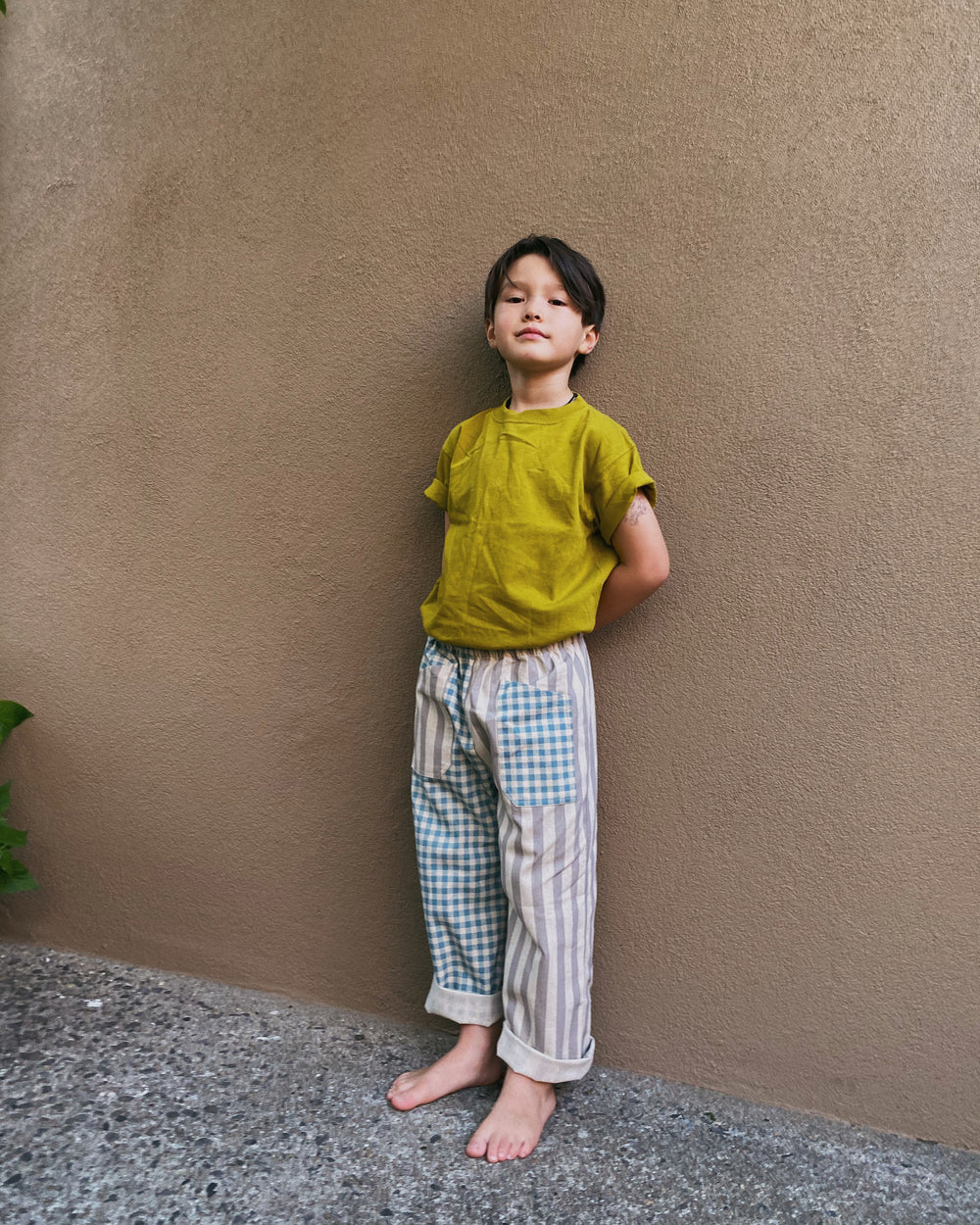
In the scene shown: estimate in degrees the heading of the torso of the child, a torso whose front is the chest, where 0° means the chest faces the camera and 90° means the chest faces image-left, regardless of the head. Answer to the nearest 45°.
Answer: approximately 45°
